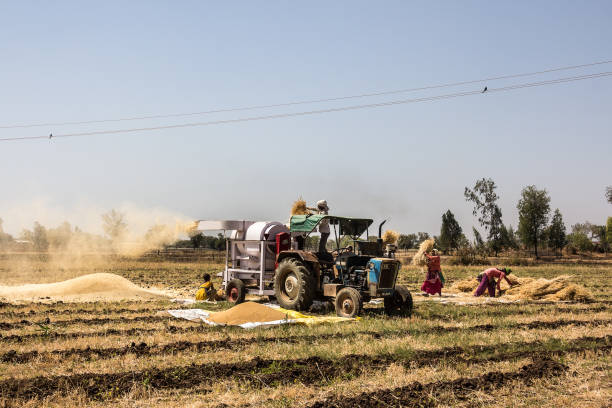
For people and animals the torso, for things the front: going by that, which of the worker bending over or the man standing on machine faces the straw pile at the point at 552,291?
the worker bending over

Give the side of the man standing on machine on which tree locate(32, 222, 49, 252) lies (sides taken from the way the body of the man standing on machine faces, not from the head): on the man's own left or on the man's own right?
on the man's own right

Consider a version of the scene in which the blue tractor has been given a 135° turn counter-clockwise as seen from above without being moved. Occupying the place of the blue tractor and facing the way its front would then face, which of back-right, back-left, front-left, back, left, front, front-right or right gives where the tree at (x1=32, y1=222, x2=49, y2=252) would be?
front-left

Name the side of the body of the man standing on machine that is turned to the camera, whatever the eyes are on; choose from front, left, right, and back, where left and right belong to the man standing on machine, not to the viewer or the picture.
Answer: left

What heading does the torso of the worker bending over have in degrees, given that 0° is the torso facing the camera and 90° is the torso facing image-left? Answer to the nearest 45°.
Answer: approximately 270°

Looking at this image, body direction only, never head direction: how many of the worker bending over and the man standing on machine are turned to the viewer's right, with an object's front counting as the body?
1

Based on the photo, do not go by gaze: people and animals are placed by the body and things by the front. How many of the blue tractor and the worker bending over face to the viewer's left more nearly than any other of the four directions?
0

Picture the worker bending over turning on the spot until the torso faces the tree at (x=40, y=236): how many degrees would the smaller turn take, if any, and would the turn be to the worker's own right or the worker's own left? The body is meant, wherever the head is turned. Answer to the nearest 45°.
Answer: approximately 180°

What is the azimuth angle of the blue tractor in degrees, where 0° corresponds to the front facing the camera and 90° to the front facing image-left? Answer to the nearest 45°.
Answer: approximately 315°

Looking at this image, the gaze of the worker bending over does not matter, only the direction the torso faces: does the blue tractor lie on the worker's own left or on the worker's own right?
on the worker's own right

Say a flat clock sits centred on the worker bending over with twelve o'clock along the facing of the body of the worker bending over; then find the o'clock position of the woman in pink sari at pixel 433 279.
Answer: The woman in pink sari is roughly at 6 o'clock from the worker bending over.

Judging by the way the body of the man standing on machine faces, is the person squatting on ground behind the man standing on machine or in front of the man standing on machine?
in front

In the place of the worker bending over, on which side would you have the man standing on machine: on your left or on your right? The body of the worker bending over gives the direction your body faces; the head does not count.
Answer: on your right
